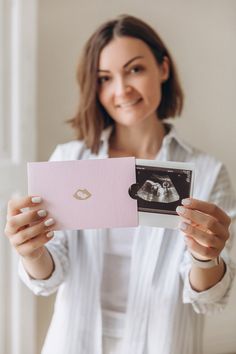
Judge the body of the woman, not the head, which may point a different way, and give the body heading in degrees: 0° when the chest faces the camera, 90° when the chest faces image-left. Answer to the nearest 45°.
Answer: approximately 0°
